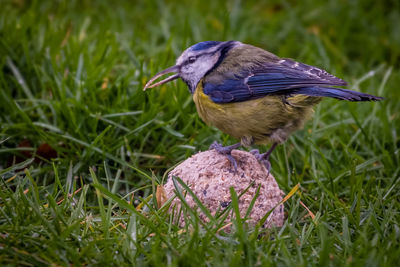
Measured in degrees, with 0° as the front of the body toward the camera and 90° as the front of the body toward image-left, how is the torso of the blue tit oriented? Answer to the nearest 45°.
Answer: approximately 90°
